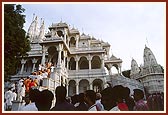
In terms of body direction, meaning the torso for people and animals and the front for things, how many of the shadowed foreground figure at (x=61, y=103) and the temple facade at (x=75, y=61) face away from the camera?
1

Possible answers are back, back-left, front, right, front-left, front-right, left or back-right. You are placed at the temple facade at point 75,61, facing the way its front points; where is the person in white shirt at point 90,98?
front-left

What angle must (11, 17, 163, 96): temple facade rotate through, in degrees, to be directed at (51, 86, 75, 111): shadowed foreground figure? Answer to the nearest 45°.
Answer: approximately 45° to its left

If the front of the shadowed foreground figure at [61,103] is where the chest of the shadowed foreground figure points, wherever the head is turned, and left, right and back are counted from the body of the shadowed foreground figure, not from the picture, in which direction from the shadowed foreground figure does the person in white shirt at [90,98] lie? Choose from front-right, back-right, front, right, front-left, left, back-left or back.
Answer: front-right

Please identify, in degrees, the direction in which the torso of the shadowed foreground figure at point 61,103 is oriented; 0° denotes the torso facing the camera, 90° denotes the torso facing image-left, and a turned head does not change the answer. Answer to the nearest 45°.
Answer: approximately 180°

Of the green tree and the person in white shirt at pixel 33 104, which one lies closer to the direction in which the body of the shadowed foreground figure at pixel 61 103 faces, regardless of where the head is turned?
the green tree

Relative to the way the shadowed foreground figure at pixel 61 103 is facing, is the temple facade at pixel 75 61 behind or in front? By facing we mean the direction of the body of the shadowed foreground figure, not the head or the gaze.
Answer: in front

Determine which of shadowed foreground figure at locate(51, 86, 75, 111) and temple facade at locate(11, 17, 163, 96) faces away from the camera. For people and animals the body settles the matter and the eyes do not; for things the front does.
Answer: the shadowed foreground figure

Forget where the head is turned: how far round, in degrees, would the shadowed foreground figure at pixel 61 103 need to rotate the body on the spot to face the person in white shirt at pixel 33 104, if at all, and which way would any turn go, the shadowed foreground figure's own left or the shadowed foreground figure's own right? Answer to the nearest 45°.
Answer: approximately 45° to the shadowed foreground figure's own left

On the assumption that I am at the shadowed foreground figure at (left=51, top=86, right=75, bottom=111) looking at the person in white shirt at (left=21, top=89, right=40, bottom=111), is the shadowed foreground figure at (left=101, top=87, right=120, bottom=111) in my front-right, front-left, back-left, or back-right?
back-right
